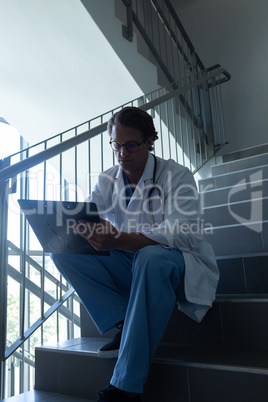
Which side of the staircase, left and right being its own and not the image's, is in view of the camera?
front

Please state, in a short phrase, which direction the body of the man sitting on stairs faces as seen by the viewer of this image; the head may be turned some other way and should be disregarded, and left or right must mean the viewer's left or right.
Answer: facing the viewer and to the left of the viewer

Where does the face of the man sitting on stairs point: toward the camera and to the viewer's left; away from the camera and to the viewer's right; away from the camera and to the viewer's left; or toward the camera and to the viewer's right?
toward the camera and to the viewer's left
